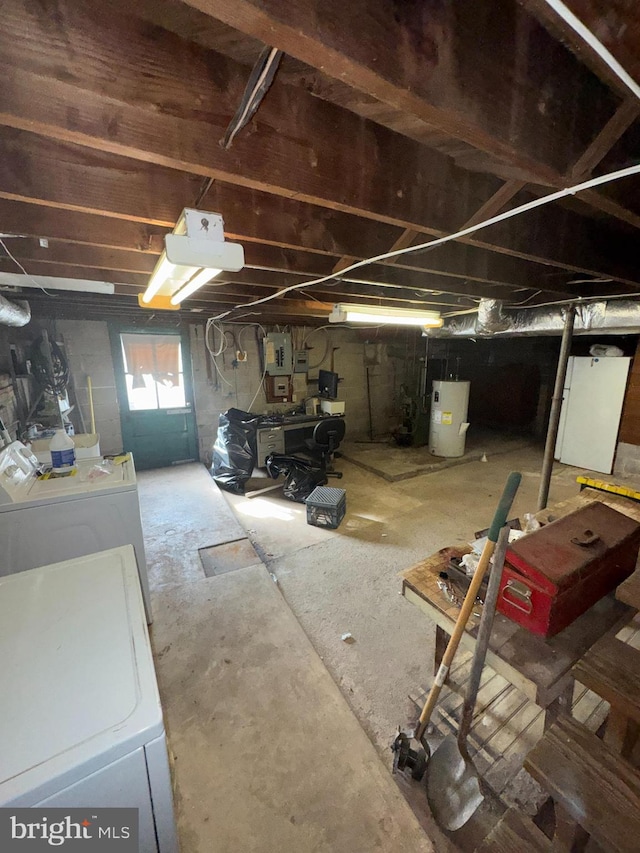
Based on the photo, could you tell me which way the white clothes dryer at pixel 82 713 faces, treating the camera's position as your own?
facing to the right of the viewer

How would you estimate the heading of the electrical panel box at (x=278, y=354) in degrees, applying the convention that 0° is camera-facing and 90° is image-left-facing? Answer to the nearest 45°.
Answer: approximately 0°

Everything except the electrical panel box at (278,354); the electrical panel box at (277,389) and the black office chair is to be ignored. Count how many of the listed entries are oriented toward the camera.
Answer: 2

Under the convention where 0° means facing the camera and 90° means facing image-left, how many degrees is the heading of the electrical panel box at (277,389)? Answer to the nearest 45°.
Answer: approximately 0°

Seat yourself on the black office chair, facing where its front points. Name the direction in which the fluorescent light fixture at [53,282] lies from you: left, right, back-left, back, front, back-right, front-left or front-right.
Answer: left

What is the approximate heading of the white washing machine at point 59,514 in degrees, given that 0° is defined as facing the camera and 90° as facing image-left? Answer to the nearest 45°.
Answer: approximately 270°

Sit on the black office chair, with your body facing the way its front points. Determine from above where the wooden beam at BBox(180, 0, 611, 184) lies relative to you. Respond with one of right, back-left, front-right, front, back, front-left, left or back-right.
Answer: back-left

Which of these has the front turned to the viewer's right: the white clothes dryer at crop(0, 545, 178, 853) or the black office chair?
the white clothes dryer

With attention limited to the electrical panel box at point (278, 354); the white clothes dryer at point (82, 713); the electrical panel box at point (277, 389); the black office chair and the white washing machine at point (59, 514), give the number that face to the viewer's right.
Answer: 2

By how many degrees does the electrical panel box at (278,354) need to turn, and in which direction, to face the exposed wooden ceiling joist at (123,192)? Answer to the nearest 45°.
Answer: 0° — it already faces it

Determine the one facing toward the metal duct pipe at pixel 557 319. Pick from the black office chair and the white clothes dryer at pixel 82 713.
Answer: the white clothes dryer
